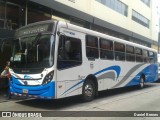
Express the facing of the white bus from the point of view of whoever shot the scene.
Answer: facing the viewer and to the left of the viewer
